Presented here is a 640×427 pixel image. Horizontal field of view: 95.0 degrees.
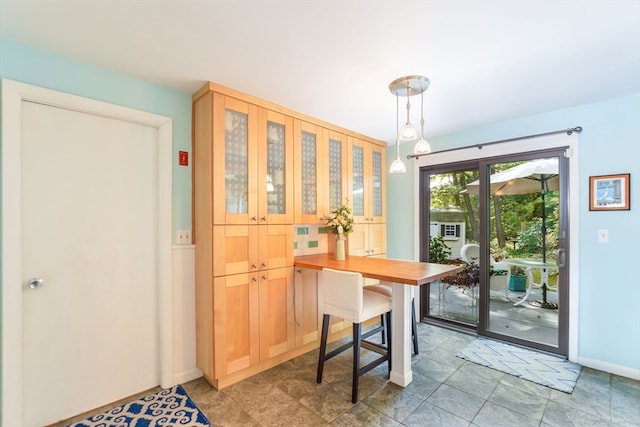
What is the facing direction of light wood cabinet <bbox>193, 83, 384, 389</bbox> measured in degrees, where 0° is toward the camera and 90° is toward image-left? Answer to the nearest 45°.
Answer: approximately 315°

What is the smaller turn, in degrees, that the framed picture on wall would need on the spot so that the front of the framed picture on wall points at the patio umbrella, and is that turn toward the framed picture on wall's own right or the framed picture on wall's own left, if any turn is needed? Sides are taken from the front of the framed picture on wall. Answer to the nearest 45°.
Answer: approximately 90° to the framed picture on wall's own right

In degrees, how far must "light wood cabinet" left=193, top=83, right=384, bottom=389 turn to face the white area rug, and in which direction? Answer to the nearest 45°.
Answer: approximately 45° to its left

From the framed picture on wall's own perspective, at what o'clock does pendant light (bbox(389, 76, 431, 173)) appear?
The pendant light is roughly at 1 o'clock from the framed picture on wall.

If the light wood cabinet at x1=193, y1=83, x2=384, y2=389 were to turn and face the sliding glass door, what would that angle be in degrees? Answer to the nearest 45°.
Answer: approximately 45° to its left

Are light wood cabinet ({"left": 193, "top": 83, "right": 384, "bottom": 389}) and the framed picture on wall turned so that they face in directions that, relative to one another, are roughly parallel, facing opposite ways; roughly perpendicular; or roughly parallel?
roughly perpendicular

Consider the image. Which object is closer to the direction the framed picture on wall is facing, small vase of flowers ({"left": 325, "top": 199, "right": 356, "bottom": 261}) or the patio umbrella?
the small vase of flowers

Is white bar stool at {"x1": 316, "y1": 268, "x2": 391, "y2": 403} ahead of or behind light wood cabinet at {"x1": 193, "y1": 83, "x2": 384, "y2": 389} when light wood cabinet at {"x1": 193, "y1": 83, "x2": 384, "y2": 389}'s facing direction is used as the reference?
ahead
